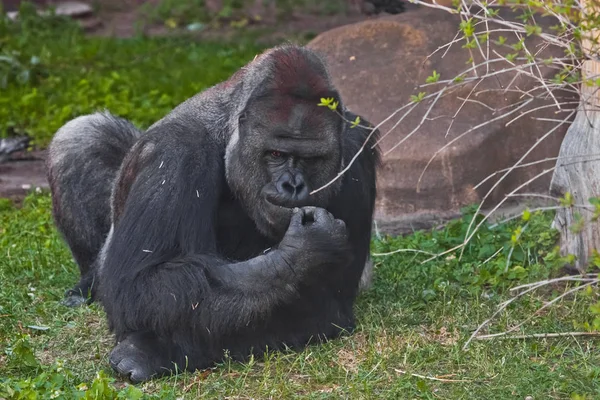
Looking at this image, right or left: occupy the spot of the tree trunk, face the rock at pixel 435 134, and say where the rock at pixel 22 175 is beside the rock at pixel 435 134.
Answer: left

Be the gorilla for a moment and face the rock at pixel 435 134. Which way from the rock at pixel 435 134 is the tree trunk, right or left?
right

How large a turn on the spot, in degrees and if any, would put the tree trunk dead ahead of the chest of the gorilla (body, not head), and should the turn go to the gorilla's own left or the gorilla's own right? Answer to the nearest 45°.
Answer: approximately 45° to the gorilla's own left

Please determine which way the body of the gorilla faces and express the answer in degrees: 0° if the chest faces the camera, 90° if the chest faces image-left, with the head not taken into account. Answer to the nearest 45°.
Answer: approximately 315°

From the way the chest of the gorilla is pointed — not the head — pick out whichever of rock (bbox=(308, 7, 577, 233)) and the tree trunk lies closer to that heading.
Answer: the tree trunk

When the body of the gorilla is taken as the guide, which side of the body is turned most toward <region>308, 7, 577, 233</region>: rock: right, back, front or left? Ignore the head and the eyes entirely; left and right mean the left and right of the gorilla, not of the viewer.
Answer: left

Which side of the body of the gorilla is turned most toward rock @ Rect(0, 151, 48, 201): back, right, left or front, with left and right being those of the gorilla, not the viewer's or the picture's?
back

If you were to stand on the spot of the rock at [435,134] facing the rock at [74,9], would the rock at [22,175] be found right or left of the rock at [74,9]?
left

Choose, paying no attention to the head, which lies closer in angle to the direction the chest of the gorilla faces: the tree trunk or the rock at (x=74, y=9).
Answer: the tree trunk

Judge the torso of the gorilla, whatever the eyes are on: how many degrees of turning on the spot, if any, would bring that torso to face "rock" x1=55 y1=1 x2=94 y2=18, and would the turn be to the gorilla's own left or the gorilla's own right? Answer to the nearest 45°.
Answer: approximately 135° to the gorilla's own left
